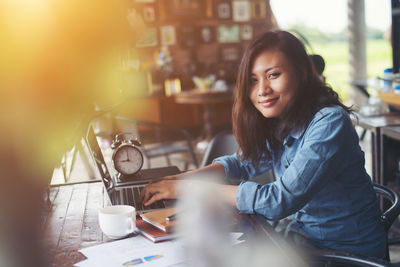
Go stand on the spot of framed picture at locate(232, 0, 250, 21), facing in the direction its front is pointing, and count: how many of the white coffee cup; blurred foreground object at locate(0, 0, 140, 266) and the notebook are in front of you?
3

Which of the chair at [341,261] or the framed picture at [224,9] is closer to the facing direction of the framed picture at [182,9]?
the chair

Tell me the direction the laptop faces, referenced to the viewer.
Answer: facing to the right of the viewer

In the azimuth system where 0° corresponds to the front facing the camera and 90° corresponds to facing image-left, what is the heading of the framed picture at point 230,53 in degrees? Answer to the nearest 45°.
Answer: approximately 0°

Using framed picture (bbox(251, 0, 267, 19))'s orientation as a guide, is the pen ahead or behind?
ahead

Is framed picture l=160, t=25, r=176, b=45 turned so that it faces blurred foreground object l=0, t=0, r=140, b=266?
yes

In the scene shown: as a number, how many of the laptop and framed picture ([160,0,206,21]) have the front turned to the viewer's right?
1

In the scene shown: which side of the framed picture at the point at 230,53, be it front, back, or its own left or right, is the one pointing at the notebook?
front

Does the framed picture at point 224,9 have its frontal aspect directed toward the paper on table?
yes

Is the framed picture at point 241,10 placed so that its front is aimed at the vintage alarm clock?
yes
